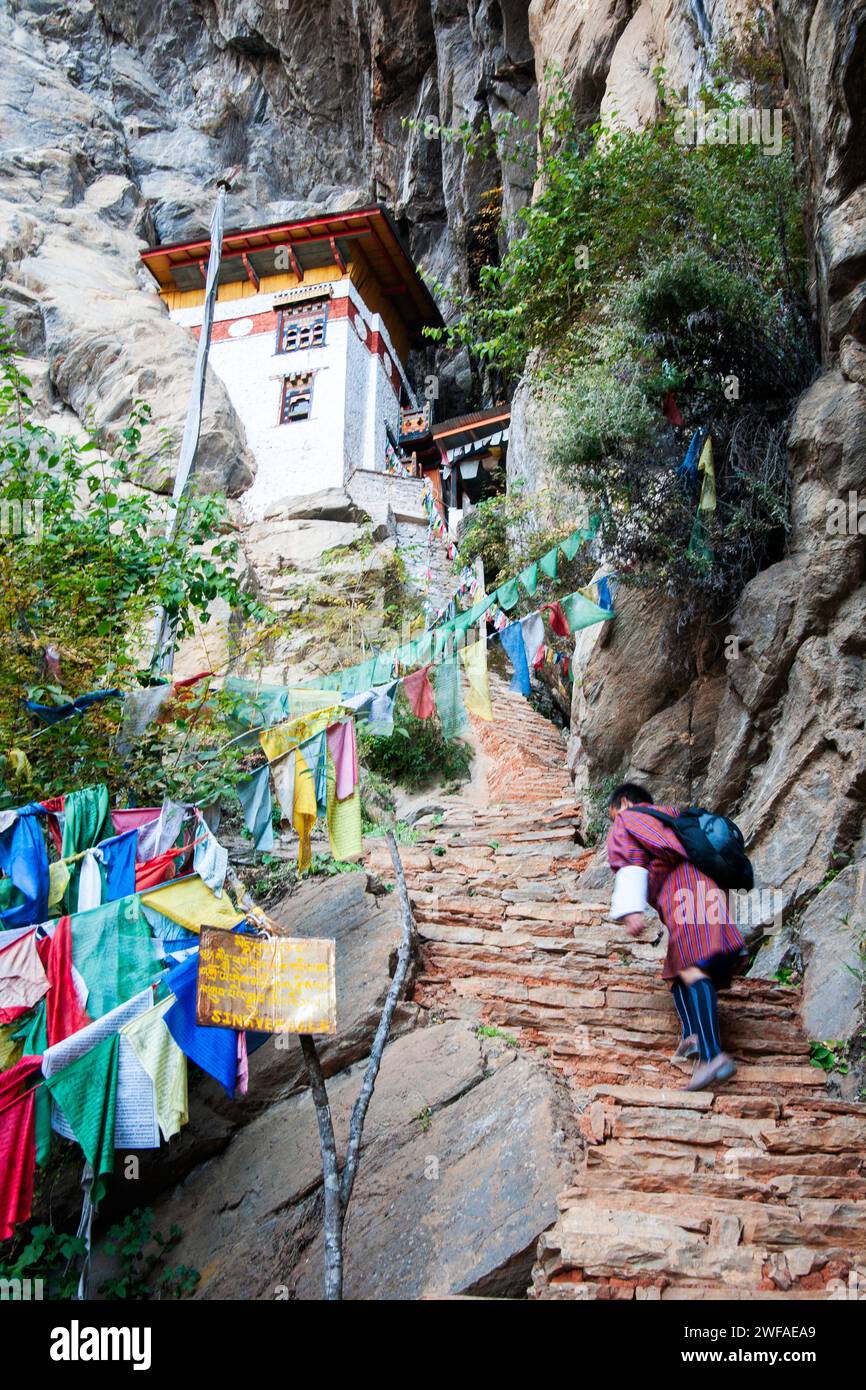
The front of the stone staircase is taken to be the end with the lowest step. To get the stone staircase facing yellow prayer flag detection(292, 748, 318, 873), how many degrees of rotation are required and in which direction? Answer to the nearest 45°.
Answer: approximately 135° to its right

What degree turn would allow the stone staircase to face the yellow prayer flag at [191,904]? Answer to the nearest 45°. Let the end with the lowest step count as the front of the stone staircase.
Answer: approximately 90° to its right

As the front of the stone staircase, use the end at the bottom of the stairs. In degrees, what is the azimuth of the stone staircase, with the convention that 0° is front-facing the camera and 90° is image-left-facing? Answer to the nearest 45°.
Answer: approximately 0°

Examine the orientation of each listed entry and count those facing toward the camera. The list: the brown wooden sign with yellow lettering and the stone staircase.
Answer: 2

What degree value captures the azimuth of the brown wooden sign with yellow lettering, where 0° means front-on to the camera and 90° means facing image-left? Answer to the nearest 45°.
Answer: approximately 0°

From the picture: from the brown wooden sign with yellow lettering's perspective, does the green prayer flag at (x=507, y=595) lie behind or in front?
behind

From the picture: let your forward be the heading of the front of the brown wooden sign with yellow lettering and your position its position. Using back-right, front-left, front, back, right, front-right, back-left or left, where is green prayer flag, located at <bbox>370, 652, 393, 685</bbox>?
back

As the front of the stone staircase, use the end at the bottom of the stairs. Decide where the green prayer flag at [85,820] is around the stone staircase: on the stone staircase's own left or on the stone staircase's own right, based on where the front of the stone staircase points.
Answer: on the stone staircase's own right
